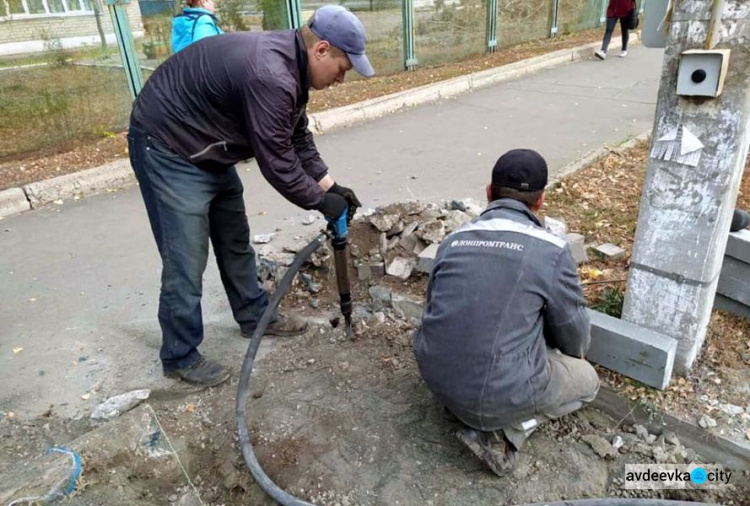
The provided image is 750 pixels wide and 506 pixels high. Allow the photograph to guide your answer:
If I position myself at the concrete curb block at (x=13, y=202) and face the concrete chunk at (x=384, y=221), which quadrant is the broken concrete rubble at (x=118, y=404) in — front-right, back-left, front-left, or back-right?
front-right

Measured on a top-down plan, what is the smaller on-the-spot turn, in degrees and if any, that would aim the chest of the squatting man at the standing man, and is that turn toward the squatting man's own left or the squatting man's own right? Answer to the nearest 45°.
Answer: approximately 135° to the squatting man's own left

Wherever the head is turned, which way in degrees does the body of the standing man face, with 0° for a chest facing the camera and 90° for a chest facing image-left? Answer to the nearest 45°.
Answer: approximately 270°

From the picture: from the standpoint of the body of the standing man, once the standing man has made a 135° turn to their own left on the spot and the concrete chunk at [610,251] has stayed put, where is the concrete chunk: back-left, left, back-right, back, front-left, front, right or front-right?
back-right

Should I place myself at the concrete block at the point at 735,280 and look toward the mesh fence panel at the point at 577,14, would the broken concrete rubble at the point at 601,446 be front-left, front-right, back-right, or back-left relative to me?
back-left

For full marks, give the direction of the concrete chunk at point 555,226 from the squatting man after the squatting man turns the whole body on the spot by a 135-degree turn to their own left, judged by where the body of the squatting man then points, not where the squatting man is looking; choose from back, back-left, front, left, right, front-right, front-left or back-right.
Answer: right

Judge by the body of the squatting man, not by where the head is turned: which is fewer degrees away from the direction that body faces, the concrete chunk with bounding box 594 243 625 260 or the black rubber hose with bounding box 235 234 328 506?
the concrete chunk

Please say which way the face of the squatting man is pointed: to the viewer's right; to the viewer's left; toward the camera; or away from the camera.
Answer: away from the camera

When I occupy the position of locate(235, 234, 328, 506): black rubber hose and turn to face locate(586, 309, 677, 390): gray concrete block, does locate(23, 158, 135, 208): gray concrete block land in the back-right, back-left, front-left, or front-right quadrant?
back-left

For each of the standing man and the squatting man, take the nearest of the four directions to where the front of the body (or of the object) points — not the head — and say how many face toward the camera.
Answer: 0

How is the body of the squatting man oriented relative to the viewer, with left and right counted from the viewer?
facing away from the viewer and to the right of the viewer

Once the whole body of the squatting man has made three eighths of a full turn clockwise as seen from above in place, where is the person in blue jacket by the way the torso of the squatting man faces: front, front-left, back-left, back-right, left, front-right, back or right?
back-right

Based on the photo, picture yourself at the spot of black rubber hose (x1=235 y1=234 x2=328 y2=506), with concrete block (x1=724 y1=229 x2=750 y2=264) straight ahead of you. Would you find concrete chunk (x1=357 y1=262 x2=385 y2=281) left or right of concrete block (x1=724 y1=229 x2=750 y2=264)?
left

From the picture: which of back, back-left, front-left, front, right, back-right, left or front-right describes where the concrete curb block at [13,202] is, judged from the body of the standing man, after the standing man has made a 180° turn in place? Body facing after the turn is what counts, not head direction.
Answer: front-right
